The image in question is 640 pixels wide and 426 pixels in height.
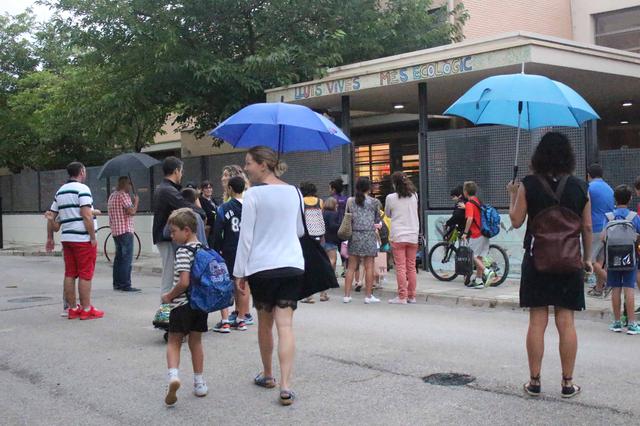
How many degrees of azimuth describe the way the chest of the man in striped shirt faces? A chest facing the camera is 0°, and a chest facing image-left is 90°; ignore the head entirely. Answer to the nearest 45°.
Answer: approximately 225°

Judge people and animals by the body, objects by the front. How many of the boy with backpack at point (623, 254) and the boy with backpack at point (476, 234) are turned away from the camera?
1

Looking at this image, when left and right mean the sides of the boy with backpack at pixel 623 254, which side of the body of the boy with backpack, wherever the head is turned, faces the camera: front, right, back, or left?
back

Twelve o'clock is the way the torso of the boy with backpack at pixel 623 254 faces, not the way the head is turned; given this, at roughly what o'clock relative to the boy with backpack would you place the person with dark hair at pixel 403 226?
The person with dark hair is roughly at 10 o'clock from the boy with backpack.

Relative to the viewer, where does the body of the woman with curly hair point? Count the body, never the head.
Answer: away from the camera

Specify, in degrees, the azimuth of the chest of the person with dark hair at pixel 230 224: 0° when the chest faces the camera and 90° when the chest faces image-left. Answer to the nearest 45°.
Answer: approximately 135°

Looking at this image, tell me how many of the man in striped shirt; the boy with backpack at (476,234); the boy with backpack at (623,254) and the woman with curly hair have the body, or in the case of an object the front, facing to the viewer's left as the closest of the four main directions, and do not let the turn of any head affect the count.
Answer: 1

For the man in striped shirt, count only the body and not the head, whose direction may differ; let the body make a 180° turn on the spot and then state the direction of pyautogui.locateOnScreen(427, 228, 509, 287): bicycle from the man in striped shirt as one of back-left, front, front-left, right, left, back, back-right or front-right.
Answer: back-left

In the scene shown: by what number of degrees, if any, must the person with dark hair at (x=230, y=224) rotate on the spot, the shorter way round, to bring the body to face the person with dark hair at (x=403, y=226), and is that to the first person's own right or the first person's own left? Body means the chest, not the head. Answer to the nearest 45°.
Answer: approximately 90° to the first person's own right

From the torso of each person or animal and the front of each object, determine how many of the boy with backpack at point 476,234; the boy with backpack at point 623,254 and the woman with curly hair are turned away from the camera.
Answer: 2

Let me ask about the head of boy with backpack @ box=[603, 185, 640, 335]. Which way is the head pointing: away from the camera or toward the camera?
away from the camera

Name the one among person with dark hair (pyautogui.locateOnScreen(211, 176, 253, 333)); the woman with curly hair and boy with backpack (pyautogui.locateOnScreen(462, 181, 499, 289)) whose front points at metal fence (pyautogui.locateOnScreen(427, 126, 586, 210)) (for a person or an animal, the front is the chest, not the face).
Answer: the woman with curly hair

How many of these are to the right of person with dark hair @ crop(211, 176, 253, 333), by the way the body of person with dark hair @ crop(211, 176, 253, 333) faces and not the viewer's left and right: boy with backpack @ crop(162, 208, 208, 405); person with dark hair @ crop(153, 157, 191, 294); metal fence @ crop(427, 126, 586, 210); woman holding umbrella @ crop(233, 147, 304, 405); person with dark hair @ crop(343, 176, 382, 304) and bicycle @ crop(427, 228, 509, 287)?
3

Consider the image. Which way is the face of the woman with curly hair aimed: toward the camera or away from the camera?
away from the camera

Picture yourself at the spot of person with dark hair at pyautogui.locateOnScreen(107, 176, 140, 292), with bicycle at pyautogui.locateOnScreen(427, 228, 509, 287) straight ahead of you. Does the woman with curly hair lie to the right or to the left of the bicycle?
right

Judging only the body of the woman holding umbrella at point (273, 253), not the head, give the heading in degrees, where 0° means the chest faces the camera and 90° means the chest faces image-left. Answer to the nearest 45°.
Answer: approximately 135°

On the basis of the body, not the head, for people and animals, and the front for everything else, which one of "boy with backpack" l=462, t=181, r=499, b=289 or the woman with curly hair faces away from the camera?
the woman with curly hair
